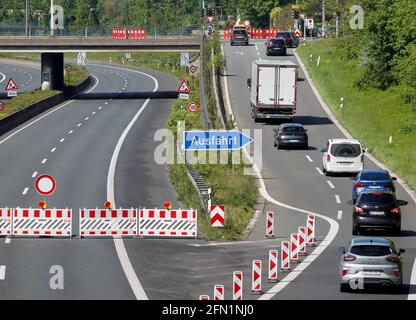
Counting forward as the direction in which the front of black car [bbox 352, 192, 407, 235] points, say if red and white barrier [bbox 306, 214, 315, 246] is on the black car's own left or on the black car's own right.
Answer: on the black car's own left

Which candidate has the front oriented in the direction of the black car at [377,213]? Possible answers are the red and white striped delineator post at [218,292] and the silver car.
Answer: the silver car

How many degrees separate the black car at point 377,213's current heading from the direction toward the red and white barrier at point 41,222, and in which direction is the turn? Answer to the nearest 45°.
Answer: approximately 90° to its left

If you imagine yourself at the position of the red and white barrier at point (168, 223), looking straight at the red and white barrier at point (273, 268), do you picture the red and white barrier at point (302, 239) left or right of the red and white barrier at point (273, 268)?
left

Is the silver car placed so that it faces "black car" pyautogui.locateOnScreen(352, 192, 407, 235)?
yes

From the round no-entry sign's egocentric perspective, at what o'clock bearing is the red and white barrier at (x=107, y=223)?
The red and white barrier is roughly at 9 o'clock from the round no-entry sign.

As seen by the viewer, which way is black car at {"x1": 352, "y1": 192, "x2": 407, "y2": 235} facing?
away from the camera

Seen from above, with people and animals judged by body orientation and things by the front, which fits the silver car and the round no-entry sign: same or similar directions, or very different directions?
very different directions

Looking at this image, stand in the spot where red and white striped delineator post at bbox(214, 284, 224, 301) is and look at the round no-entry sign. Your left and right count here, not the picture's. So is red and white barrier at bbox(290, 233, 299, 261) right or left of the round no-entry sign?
right

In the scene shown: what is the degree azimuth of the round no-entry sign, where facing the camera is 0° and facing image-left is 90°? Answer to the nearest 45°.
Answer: approximately 0°

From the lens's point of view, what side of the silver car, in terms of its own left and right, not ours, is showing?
back

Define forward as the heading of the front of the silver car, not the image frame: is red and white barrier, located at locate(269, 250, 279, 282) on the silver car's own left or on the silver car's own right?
on the silver car's own left

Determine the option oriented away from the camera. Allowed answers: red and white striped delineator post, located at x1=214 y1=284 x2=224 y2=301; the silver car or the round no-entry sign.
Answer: the silver car
